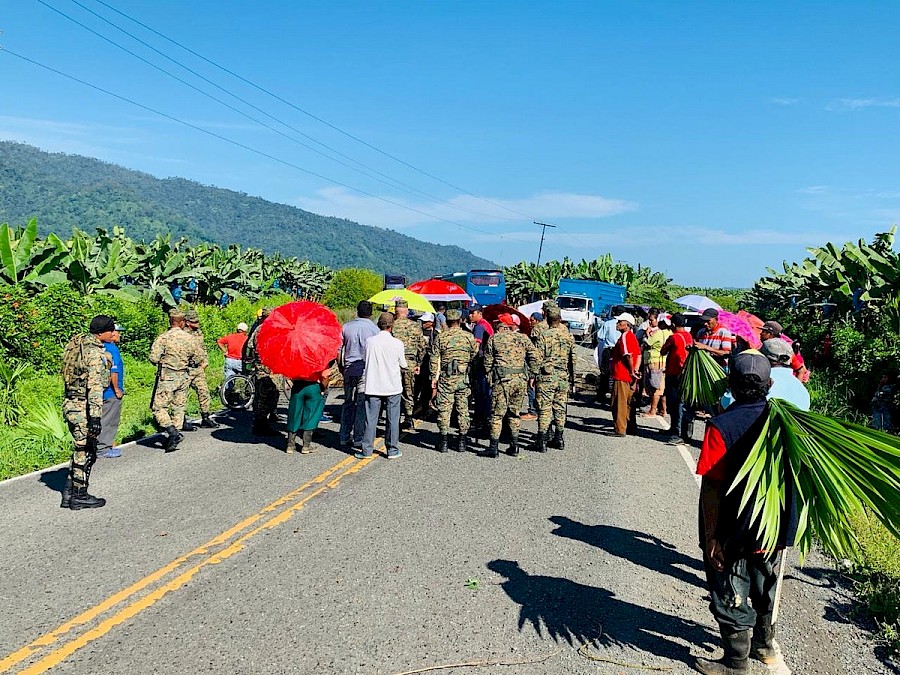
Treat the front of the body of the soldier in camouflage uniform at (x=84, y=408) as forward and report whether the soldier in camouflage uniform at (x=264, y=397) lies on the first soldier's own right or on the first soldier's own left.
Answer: on the first soldier's own left

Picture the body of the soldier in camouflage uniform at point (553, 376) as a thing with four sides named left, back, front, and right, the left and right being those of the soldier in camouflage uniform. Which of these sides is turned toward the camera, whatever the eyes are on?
back

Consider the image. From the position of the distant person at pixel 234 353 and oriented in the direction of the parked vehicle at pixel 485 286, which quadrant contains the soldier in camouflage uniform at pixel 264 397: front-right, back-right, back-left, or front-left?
back-right

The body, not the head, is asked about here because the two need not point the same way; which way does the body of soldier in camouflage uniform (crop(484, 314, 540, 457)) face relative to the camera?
away from the camera

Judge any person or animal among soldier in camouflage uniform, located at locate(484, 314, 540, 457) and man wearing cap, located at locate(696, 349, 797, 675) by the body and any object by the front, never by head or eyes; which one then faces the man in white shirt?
the man wearing cap

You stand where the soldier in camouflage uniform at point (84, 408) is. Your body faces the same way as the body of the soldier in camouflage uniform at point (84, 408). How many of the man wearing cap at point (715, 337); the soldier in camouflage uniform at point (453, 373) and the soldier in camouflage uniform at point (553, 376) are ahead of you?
3

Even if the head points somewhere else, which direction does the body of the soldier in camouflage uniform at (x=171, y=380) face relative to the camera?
away from the camera

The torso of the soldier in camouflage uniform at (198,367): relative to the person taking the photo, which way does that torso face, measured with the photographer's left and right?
facing to the right of the viewer

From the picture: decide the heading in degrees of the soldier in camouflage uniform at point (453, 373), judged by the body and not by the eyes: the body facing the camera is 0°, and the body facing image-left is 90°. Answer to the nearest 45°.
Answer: approximately 180°

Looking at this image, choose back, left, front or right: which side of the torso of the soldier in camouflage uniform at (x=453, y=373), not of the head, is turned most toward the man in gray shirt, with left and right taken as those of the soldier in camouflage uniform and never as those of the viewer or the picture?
left

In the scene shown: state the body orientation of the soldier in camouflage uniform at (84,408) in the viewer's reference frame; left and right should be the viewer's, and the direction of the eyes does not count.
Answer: facing to the right of the viewer

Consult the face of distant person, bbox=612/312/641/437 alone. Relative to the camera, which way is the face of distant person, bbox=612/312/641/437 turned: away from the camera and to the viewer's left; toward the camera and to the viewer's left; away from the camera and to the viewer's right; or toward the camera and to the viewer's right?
toward the camera and to the viewer's left

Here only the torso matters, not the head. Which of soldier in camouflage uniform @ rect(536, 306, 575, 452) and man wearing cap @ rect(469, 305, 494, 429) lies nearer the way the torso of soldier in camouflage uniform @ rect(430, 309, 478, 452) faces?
the man wearing cap
